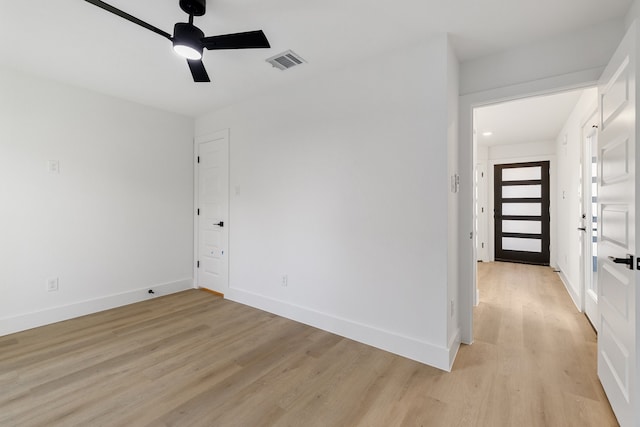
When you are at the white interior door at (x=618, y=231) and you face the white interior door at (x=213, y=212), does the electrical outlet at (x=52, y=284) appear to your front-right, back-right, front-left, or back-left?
front-left

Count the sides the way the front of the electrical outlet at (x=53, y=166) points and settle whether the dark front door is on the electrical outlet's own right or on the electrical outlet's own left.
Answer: on the electrical outlet's own left

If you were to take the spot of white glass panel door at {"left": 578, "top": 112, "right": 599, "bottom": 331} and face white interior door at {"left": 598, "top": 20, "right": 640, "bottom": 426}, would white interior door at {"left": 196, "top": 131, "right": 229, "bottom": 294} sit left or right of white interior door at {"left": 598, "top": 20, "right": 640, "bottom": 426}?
right

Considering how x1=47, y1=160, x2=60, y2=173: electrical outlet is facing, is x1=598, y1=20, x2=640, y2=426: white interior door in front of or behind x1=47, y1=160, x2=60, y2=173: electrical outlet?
in front

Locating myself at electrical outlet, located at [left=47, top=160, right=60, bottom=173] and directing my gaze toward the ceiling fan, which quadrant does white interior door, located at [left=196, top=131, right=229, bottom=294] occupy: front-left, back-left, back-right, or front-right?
front-left

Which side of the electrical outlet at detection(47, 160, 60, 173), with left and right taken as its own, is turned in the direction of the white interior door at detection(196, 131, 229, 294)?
left

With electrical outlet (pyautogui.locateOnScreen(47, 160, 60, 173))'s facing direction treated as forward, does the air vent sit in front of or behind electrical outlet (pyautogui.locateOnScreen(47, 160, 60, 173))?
in front

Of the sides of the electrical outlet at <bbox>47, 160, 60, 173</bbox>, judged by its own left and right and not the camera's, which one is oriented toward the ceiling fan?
front

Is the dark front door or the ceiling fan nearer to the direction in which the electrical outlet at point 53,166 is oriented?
the ceiling fan

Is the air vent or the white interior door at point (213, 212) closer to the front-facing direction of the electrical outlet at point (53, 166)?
the air vent
